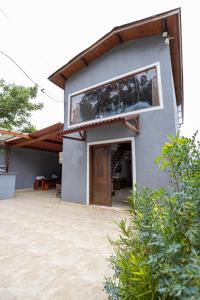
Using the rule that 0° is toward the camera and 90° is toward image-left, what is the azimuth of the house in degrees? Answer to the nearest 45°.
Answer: approximately 45°

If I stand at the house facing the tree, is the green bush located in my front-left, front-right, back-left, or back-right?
back-left

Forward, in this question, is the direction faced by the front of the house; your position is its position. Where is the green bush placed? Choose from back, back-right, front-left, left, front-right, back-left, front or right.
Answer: front-left

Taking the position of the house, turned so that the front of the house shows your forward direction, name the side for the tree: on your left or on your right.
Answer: on your right

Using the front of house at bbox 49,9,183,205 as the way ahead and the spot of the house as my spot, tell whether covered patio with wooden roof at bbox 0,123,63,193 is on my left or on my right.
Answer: on my right

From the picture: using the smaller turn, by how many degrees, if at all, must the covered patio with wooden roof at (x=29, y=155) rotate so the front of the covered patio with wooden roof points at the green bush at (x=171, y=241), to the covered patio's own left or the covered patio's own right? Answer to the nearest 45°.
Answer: approximately 45° to the covered patio's own left

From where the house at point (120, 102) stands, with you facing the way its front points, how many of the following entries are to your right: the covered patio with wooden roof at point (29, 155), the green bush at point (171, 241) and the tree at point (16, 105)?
2

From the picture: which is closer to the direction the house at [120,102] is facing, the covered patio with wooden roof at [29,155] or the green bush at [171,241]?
the green bush
